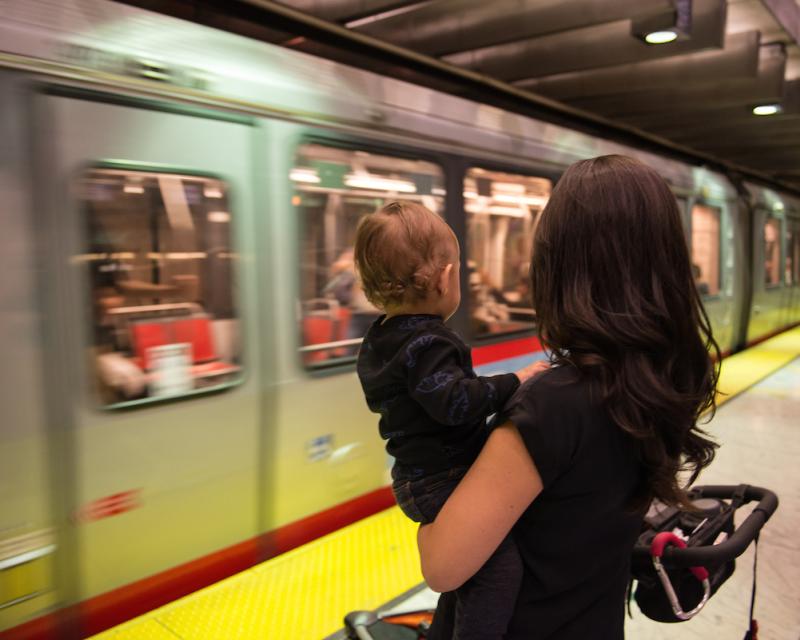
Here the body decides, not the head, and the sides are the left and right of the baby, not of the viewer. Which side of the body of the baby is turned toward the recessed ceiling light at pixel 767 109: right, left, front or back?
front

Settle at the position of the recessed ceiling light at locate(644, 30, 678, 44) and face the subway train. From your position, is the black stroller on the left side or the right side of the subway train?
left

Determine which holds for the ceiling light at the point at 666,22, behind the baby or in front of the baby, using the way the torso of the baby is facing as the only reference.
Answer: in front

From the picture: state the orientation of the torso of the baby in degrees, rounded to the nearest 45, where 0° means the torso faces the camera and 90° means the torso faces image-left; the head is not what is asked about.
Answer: approximately 225°
